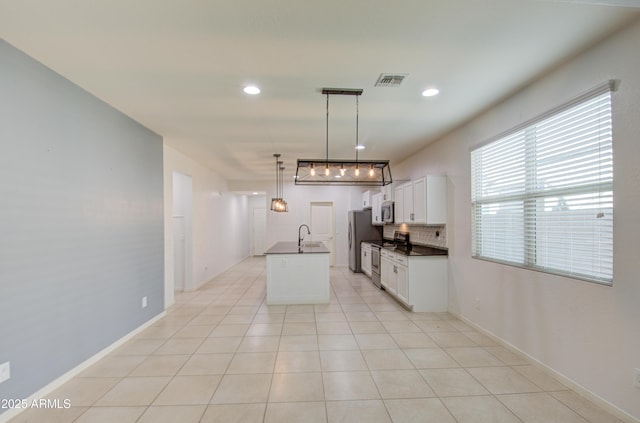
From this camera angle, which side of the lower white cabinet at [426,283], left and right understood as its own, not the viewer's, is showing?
left

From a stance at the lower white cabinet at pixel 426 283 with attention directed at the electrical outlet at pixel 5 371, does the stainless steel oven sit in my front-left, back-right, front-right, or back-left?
back-right

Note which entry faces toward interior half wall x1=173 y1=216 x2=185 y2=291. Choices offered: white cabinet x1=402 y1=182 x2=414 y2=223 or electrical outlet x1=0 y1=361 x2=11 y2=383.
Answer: the white cabinet

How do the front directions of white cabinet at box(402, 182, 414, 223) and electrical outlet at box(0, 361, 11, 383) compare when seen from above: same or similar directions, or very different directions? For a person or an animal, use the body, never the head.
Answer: very different directions

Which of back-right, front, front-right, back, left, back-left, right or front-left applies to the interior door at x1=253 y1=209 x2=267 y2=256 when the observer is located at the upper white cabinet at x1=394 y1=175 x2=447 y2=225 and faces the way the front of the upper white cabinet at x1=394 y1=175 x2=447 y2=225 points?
front-right

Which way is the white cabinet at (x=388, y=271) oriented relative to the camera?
to the viewer's left

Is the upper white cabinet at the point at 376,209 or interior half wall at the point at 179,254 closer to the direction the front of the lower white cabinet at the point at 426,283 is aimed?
the interior half wall

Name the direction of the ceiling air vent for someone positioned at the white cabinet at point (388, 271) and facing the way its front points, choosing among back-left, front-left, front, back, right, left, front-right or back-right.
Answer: left

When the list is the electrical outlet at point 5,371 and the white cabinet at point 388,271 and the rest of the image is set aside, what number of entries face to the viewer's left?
1

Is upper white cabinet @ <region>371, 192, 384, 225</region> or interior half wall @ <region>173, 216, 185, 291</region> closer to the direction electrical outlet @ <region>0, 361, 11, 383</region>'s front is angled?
the upper white cabinet

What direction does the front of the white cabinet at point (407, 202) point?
to the viewer's left

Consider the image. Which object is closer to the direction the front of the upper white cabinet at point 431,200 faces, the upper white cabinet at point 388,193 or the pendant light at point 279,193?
the pendant light

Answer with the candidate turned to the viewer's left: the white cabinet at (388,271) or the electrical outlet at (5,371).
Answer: the white cabinet

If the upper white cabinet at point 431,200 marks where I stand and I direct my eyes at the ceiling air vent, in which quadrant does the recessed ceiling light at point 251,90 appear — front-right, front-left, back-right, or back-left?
front-right
